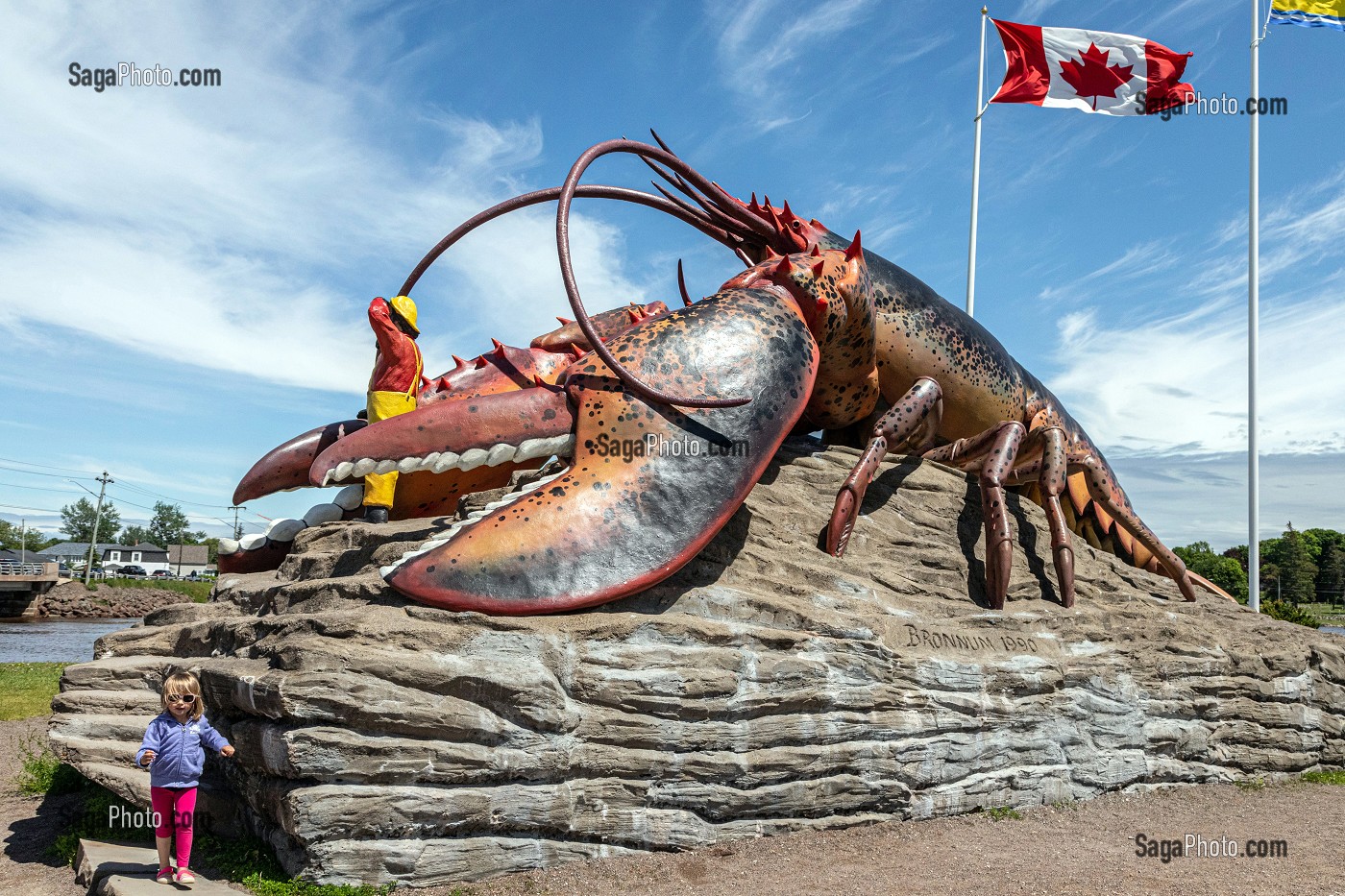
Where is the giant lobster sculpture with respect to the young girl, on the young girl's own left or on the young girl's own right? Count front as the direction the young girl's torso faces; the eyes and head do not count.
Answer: on the young girl's own left

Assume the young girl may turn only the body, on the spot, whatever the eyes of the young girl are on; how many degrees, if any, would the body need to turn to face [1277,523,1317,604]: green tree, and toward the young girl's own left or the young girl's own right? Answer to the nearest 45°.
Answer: approximately 135° to the young girl's own left

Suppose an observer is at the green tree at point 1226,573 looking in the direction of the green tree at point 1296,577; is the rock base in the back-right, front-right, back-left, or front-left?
back-right

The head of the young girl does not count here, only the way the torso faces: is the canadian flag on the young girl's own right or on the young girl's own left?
on the young girl's own left

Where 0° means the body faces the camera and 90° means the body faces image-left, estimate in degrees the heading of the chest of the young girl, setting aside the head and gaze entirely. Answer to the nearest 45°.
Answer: approximately 0°
